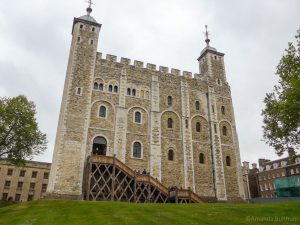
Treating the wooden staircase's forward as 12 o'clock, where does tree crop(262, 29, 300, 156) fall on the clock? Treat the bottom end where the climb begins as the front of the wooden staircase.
The tree is roughly at 1 o'clock from the wooden staircase.

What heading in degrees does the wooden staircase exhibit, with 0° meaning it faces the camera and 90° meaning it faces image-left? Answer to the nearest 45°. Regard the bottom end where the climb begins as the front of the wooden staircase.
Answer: approximately 270°

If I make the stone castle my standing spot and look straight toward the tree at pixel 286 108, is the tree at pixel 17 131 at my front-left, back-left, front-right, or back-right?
back-right

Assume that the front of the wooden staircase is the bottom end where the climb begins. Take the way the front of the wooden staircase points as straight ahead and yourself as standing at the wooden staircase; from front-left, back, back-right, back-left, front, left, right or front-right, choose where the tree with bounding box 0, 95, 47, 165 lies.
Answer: back
